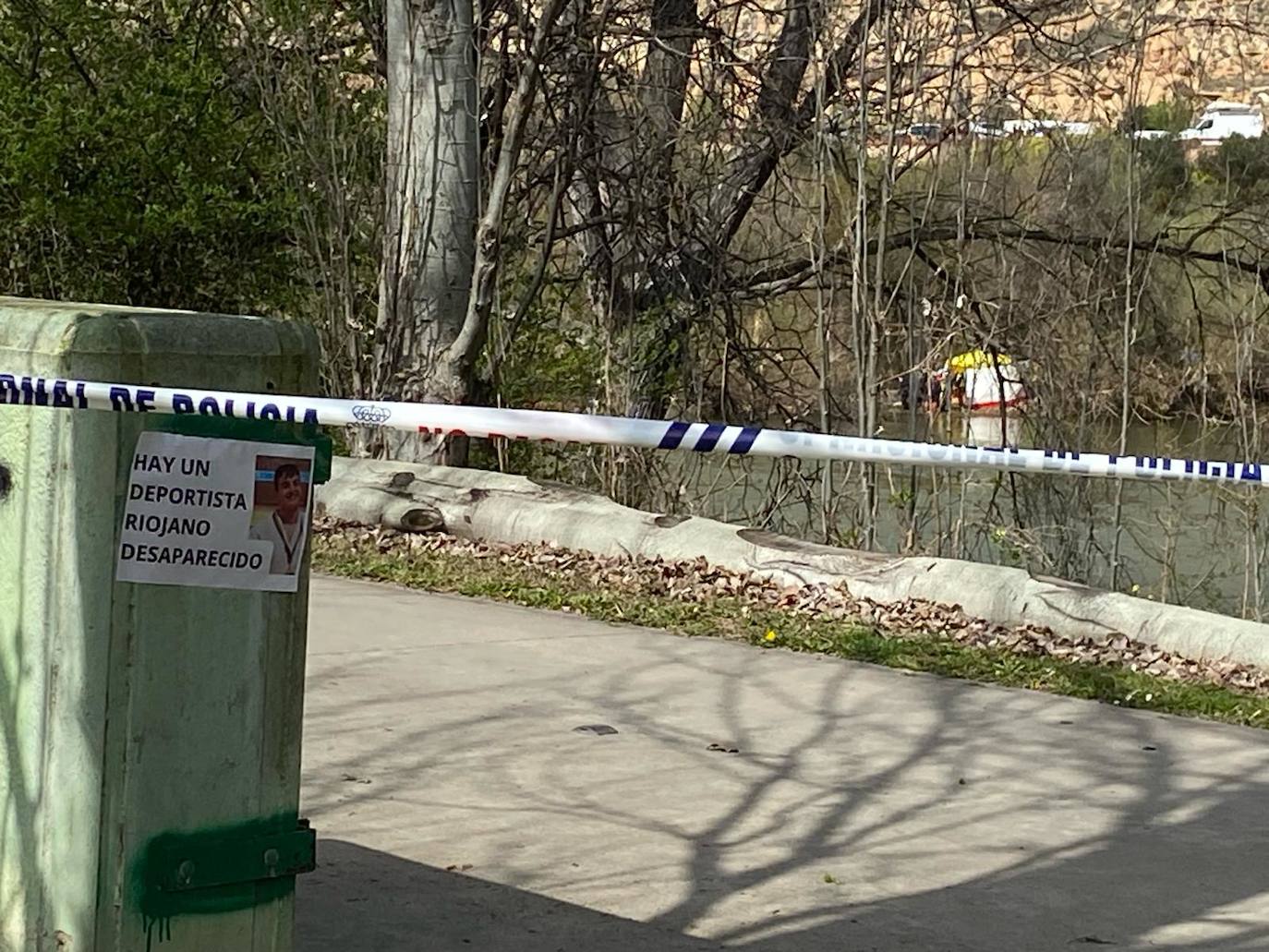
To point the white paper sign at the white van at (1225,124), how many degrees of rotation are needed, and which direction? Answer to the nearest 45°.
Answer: approximately 135° to its left

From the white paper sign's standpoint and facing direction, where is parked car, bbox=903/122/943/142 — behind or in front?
behind

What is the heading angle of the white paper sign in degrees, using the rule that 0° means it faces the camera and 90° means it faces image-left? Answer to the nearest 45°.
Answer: approximately 0°

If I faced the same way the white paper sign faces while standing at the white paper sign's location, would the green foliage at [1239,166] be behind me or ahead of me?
behind

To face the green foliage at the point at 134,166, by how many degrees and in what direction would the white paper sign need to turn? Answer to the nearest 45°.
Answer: approximately 180°

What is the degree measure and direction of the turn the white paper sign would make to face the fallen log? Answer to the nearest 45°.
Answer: approximately 135° to its left

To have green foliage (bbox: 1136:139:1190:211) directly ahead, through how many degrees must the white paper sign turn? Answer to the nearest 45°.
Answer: approximately 135° to its left

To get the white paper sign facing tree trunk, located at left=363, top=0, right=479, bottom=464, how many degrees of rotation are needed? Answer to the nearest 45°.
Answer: approximately 180°
